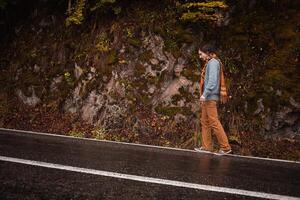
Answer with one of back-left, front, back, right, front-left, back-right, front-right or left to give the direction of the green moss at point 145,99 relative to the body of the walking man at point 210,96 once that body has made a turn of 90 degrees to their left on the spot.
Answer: back-right

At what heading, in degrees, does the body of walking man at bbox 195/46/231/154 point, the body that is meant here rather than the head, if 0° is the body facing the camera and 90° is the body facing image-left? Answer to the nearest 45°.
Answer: approximately 90°

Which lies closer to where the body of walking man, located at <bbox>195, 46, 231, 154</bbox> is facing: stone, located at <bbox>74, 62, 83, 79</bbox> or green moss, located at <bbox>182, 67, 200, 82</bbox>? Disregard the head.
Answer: the stone

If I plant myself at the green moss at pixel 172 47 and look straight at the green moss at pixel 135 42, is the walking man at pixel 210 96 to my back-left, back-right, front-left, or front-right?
back-left

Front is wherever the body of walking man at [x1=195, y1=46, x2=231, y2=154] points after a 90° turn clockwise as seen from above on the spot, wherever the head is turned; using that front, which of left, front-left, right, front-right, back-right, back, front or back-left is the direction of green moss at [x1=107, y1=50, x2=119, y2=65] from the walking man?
front-left

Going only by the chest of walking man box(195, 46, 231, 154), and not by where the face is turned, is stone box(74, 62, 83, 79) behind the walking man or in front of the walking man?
in front

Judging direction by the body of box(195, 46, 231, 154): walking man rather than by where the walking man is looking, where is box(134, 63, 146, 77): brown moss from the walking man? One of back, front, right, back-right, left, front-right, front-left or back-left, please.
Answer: front-right

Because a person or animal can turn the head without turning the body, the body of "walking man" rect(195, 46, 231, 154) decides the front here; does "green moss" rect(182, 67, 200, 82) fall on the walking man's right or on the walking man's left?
on the walking man's right

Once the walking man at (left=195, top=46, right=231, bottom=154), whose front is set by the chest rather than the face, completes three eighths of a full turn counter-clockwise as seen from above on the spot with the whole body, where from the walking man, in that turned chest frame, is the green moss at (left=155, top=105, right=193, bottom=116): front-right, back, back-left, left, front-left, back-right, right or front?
back

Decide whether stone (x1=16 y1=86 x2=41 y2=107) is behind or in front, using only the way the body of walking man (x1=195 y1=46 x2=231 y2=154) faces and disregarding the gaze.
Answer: in front

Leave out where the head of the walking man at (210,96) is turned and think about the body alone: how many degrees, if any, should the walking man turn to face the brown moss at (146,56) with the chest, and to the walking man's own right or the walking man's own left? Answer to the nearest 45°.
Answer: approximately 45° to the walking man's own right

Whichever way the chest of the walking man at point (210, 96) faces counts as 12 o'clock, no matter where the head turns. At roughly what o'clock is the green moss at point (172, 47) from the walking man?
The green moss is roughly at 2 o'clock from the walking man.

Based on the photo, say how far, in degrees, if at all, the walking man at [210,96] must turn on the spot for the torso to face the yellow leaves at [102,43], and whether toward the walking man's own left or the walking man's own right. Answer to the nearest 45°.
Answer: approximately 45° to the walking man's own right
